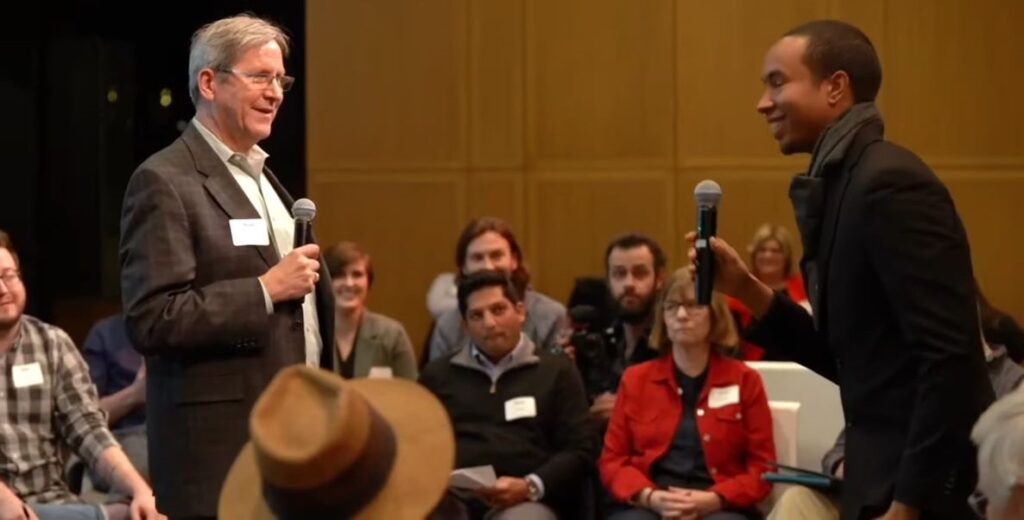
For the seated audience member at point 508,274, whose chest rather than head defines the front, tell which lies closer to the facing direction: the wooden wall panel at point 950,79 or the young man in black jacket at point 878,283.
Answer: the young man in black jacket

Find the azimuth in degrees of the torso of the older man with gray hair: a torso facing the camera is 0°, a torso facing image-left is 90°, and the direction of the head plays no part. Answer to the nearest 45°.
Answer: approximately 315°

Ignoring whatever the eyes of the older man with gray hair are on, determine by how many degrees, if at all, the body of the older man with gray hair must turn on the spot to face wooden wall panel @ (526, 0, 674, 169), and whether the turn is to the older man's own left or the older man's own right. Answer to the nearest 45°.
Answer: approximately 90° to the older man's own left

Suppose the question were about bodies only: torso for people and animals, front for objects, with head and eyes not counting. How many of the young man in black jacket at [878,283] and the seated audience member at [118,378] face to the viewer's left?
1

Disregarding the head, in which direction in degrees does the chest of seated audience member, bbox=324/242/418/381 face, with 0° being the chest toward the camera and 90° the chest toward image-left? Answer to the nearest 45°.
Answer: approximately 0°

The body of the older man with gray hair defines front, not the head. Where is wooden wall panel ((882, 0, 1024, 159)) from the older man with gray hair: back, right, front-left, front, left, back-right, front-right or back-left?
left

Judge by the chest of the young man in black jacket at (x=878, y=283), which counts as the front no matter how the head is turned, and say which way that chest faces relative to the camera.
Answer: to the viewer's left

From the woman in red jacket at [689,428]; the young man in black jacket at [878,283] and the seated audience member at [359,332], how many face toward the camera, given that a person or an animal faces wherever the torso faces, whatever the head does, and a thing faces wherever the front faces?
2

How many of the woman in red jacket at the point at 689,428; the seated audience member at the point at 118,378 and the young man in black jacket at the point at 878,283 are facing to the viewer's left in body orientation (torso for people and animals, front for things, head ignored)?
1

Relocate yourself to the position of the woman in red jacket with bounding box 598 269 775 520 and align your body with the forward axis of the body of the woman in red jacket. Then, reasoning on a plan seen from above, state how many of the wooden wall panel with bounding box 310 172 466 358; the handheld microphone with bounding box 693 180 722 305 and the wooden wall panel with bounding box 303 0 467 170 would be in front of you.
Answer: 1
